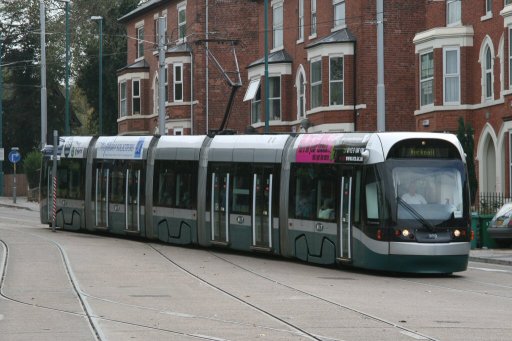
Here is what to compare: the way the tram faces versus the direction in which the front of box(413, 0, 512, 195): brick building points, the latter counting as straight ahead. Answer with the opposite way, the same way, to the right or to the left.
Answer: to the left

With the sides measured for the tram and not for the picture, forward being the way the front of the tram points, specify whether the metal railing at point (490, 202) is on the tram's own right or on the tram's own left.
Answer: on the tram's own left

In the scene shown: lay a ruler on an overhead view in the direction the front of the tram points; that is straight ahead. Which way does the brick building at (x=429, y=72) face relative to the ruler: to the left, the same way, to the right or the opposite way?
to the right

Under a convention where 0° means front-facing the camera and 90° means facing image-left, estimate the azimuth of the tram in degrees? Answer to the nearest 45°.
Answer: approximately 315°

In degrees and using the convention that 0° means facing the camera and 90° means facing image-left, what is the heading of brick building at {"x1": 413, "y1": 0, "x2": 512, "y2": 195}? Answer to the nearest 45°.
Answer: approximately 45°

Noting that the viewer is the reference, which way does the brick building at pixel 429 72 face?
facing the viewer and to the left of the viewer

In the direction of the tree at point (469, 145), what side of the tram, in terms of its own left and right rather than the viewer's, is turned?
left

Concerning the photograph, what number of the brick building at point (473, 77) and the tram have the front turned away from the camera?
0

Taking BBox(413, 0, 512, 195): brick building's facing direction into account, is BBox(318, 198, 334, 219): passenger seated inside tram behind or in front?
in front
